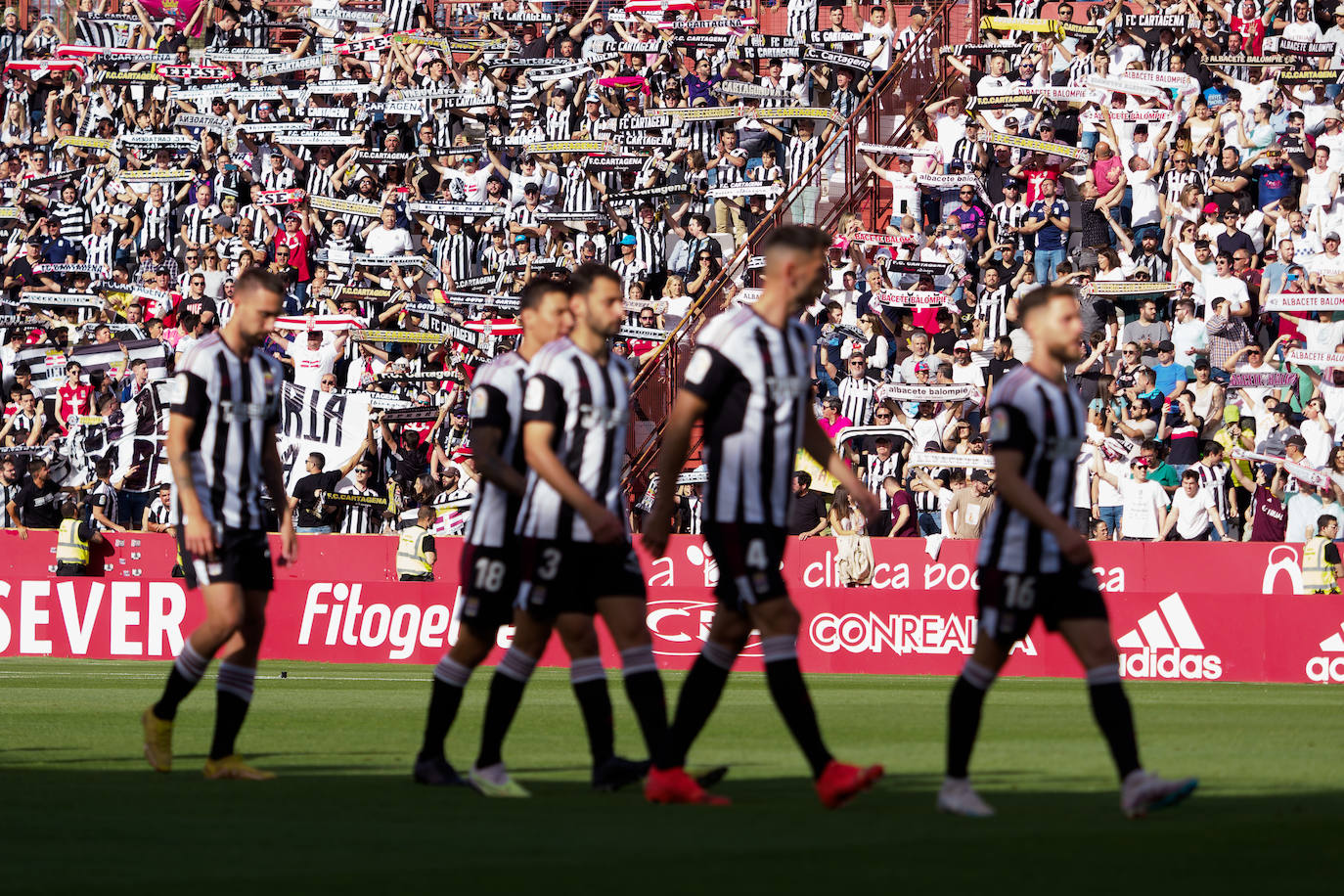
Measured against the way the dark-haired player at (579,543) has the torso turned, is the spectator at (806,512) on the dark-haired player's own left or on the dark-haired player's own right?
on the dark-haired player's own left

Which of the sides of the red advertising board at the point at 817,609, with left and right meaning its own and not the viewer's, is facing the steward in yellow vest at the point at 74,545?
right

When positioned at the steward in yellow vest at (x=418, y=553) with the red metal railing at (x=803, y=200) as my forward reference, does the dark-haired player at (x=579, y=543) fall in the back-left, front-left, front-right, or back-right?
back-right

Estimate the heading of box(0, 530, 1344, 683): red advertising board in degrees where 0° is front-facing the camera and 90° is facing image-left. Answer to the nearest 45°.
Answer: approximately 0°

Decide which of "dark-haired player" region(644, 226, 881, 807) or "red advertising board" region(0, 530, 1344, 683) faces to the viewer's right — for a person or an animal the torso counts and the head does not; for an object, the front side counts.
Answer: the dark-haired player

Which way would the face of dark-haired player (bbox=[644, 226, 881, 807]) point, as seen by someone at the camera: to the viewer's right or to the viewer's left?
to the viewer's right

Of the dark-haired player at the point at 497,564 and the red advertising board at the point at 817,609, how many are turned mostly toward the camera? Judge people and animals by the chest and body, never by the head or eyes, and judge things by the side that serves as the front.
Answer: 1

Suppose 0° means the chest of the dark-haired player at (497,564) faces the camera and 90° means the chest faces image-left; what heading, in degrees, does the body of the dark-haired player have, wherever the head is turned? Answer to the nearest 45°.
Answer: approximately 270°

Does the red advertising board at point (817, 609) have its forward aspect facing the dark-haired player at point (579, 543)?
yes

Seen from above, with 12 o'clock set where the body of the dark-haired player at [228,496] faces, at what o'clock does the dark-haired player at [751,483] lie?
the dark-haired player at [751,483] is roughly at 12 o'clock from the dark-haired player at [228,496].

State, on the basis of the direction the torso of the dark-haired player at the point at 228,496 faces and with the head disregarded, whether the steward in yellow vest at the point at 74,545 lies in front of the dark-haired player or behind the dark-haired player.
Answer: behind

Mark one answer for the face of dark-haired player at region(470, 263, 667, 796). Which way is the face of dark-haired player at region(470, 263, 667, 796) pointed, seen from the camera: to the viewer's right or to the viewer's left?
to the viewer's right
